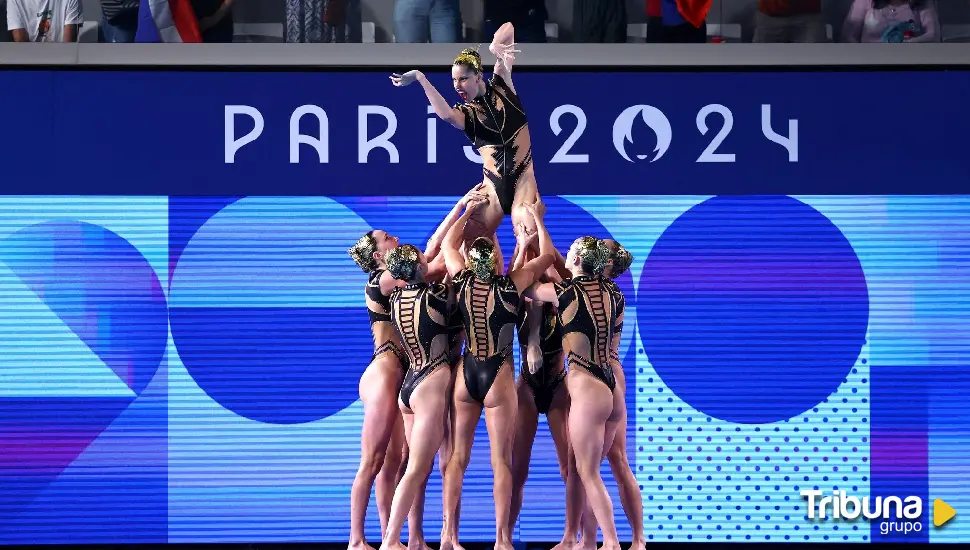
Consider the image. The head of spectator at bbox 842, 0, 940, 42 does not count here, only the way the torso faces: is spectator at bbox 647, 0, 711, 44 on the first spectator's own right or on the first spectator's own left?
on the first spectator's own right

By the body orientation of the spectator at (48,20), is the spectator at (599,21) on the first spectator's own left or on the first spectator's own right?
on the first spectator's own left

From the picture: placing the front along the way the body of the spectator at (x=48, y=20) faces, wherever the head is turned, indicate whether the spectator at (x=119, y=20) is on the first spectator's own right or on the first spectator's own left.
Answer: on the first spectator's own left

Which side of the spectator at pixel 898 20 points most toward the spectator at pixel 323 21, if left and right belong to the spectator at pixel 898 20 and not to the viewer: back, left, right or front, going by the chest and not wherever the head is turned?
right

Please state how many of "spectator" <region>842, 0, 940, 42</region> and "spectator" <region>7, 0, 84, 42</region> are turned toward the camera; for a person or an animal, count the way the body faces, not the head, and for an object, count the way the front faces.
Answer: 2

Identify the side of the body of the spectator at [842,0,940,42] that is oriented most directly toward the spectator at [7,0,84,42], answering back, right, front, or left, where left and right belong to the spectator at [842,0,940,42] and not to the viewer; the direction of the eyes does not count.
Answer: right

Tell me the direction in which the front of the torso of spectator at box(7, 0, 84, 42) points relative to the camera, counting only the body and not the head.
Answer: toward the camera

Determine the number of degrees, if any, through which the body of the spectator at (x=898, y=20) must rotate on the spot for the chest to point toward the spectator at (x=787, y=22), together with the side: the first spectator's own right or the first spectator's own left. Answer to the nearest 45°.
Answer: approximately 90° to the first spectator's own right

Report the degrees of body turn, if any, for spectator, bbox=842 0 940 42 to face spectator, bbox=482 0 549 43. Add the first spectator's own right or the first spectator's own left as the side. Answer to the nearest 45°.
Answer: approximately 90° to the first spectator's own right

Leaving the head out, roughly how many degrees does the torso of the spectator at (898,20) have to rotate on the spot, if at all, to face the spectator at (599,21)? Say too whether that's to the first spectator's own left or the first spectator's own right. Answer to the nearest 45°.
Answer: approximately 90° to the first spectator's own right

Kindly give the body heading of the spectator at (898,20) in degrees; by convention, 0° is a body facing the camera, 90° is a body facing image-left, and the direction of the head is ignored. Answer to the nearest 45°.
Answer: approximately 0°
